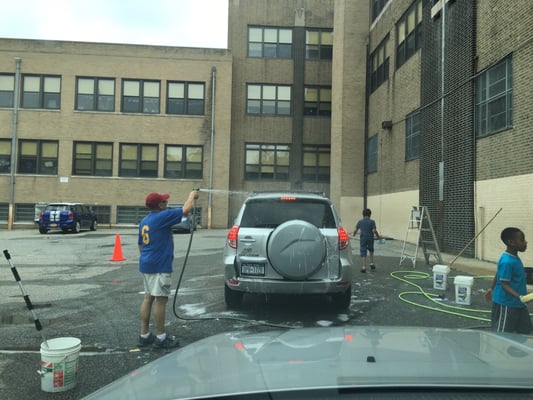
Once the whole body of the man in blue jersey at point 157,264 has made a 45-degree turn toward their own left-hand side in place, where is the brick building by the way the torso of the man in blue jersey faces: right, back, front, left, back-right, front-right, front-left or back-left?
front

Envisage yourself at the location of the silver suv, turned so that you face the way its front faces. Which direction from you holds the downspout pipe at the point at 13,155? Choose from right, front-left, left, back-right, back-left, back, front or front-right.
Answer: front-left

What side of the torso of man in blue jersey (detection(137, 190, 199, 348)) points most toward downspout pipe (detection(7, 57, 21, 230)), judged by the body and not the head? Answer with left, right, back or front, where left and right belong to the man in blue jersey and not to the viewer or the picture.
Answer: left

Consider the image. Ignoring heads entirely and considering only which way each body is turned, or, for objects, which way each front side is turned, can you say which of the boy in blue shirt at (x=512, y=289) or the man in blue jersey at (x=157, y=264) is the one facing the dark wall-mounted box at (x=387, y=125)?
the man in blue jersey

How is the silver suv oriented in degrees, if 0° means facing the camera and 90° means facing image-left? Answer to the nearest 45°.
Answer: approximately 180°

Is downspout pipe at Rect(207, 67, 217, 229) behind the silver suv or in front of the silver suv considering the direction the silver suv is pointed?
in front

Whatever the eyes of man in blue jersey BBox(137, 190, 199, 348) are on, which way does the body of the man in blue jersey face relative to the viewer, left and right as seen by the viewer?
facing away from the viewer and to the right of the viewer

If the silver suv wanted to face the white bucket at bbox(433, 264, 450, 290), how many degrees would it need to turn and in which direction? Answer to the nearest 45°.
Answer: approximately 45° to its right

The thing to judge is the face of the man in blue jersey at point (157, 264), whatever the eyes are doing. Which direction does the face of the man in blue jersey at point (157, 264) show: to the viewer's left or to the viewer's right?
to the viewer's right

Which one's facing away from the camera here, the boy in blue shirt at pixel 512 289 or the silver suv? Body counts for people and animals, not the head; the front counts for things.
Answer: the silver suv

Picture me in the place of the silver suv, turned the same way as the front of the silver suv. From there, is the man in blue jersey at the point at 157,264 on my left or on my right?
on my left
